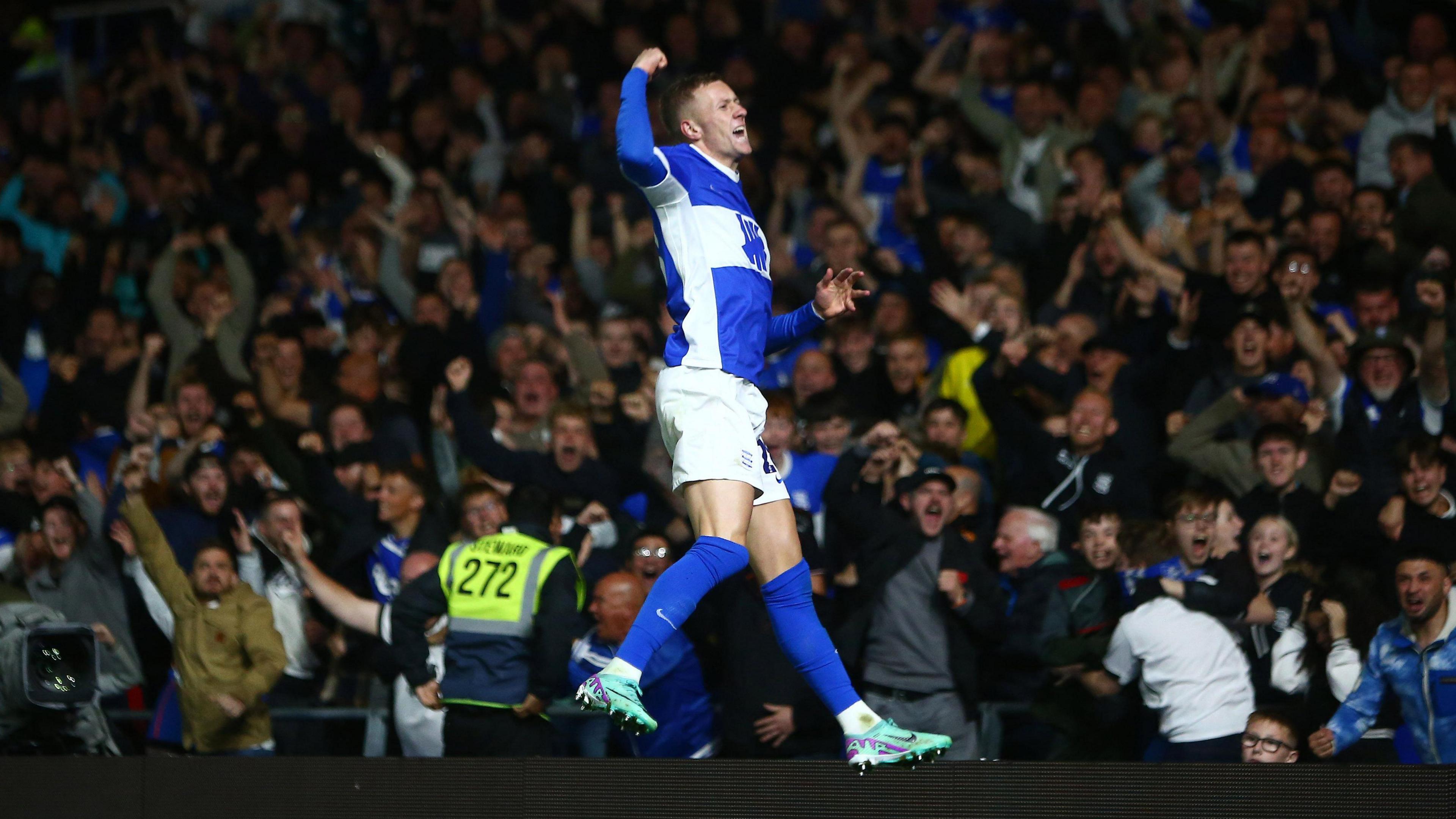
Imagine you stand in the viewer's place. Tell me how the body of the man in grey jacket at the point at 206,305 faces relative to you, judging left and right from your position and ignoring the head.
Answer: facing the viewer

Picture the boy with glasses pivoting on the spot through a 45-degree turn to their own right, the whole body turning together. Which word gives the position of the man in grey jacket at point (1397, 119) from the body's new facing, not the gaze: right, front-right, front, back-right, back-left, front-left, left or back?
right

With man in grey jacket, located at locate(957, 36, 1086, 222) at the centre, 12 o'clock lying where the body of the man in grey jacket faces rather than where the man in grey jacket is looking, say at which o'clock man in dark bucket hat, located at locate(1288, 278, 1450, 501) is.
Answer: The man in dark bucket hat is roughly at 11 o'clock from the man in grey jacket.

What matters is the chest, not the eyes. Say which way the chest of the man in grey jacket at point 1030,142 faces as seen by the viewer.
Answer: toward the camera

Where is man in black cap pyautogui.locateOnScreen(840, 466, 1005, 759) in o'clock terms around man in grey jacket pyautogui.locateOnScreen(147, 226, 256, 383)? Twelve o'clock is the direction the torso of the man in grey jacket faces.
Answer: The man in black cap is roughly at 11 o'clock from the man in grey jacket.

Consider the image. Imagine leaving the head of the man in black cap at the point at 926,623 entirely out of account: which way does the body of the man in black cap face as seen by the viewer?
toward the camera

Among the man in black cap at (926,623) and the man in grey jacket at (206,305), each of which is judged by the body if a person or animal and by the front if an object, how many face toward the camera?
2

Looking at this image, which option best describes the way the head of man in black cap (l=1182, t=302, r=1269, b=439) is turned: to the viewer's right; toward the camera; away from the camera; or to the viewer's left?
toward the camera

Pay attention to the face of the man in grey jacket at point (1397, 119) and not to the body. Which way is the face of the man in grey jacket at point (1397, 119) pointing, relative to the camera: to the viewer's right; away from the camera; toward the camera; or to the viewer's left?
toward the camera

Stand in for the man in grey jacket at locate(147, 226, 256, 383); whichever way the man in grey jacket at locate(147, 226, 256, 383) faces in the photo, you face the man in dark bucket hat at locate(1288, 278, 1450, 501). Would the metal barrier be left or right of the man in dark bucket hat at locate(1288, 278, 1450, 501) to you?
right

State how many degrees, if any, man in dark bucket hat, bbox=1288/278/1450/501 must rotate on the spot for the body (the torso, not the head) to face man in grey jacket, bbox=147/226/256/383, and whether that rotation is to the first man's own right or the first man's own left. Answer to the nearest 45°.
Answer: approximately 90° to the first man's own right

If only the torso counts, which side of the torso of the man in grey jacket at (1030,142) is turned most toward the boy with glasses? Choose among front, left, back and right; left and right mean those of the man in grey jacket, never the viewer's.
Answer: front

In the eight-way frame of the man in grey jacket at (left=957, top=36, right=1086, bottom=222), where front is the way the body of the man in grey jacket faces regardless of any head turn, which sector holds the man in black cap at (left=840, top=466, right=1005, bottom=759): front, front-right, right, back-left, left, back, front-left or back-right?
front
